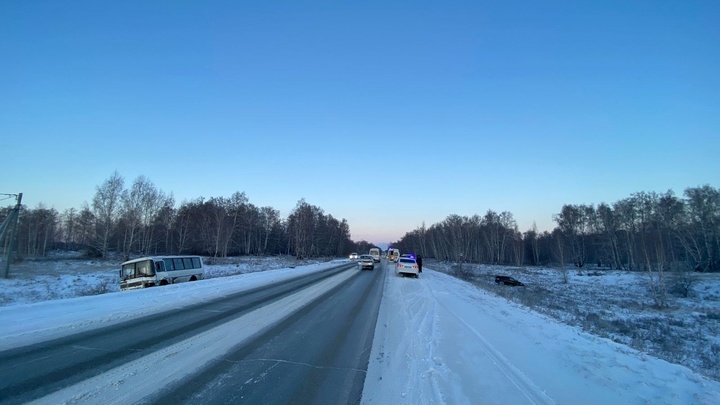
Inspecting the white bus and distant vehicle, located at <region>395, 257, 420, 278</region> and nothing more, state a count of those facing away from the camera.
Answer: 1

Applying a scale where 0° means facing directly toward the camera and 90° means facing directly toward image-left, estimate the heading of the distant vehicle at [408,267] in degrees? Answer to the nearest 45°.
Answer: approximately 180°

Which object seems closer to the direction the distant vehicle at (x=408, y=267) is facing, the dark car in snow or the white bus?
the dark car in snow

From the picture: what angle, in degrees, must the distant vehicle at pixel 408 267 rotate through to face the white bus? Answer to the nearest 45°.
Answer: approximately 135° to its left

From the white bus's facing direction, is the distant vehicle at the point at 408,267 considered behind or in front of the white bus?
behind

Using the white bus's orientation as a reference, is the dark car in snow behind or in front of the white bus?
behind

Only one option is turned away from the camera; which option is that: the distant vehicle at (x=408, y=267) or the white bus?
the distant vehicle

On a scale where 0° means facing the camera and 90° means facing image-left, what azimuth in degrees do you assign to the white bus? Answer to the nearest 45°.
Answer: approximately 45°
